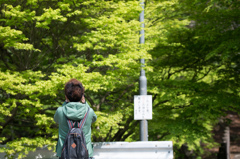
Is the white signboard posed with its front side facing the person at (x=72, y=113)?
yes

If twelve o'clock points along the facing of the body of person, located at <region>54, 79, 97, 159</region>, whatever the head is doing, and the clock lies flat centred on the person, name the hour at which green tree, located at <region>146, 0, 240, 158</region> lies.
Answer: The green tree is roughly at 1 o'clock from the person.

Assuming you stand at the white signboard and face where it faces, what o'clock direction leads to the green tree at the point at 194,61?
The green tree is roughly at 7 o'clock from the white signboard.

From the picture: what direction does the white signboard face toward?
toward the camera

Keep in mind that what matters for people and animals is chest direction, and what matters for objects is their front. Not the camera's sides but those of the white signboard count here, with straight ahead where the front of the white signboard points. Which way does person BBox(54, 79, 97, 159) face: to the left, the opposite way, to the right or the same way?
the opposite way

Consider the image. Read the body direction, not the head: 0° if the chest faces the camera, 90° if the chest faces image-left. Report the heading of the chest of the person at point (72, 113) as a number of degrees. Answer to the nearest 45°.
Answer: approximately 180°

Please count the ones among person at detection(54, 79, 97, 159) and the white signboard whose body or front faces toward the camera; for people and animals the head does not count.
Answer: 1

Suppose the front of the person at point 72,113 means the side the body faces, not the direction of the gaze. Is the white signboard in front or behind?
in front

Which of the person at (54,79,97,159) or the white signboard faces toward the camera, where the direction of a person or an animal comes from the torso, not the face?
the white signboard
